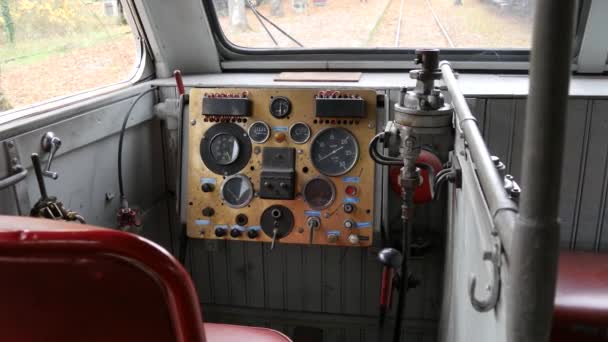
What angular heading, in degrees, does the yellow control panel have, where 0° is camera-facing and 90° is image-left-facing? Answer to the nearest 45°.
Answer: approximately 0°

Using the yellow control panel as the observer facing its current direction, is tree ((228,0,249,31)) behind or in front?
behind
